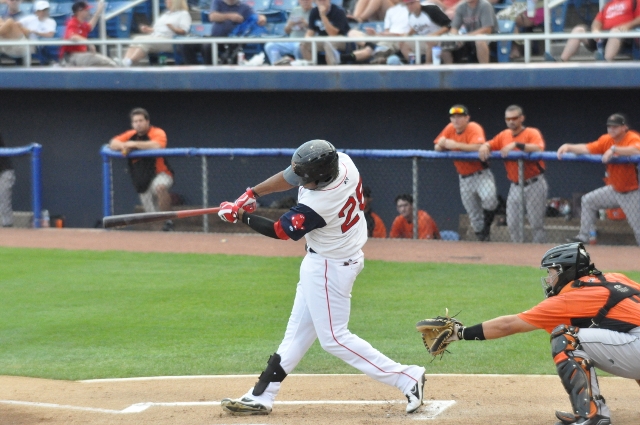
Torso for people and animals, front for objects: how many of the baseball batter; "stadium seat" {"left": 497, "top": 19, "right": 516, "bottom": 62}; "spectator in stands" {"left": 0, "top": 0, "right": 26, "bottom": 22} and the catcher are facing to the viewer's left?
2

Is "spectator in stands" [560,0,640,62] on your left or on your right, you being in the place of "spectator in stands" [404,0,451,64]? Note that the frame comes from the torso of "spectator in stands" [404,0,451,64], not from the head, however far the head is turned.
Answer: on your left

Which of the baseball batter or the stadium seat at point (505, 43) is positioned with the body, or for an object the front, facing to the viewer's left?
the baseball batter

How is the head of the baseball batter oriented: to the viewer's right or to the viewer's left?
to the viewer's left

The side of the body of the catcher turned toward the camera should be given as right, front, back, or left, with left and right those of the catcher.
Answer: left

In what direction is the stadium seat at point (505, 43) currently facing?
toward the camera

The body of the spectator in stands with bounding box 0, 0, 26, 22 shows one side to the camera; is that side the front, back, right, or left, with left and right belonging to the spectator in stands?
front

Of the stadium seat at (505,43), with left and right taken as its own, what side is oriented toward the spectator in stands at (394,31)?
right

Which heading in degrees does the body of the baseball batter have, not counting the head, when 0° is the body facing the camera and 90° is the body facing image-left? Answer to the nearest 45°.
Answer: approximately 90°

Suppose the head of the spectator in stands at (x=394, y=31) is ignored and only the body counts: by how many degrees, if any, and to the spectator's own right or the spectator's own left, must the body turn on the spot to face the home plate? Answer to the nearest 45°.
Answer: approximately 45° to the spectator's own left

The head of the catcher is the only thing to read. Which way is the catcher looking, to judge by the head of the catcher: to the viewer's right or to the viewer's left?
to the viewer's left

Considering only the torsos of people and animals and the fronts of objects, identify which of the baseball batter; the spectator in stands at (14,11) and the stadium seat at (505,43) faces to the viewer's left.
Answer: the baseball batter

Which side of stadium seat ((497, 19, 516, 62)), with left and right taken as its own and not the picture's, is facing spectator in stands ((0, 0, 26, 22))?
right

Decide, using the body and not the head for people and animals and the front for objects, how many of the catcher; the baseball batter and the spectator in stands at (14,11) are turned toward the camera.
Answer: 1

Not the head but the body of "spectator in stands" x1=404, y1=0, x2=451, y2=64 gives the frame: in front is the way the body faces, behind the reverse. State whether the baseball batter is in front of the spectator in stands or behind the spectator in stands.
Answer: in front
